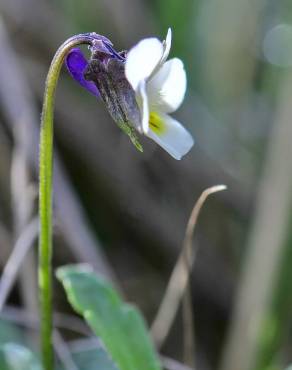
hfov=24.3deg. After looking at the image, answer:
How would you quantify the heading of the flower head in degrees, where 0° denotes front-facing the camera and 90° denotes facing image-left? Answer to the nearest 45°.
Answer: approximately 270°
